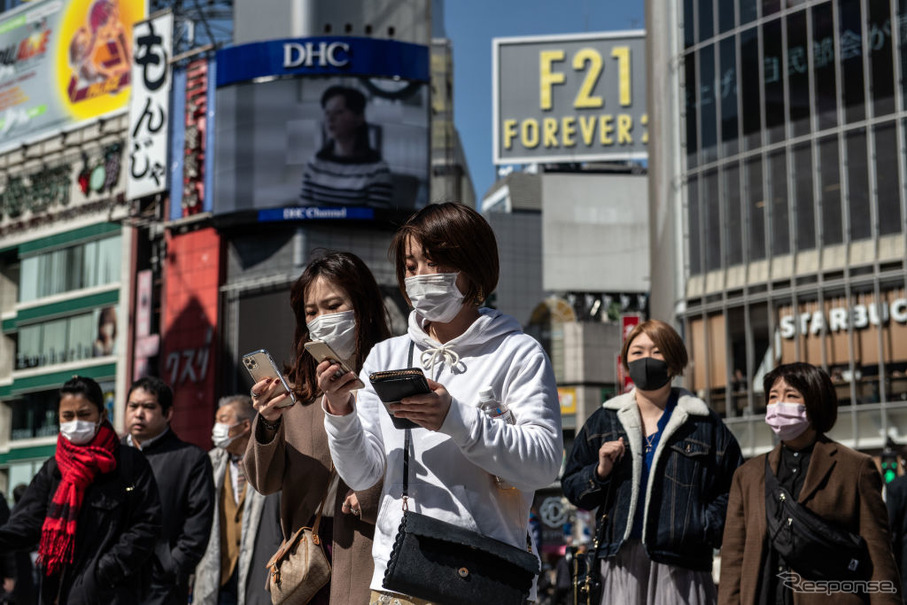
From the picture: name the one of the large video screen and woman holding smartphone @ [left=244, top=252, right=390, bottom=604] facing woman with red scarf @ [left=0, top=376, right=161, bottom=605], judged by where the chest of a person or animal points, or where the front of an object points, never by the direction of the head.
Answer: the large video screen

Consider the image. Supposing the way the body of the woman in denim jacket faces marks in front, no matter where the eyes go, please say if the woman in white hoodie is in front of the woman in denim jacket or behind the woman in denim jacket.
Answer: in front

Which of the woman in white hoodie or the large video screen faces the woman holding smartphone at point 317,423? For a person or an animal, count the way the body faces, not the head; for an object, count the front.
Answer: the large video screen

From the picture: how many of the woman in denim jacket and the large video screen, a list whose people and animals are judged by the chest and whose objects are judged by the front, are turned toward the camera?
2

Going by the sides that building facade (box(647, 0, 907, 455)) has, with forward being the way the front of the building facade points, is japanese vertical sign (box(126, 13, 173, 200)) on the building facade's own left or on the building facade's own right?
on the building facade's own right

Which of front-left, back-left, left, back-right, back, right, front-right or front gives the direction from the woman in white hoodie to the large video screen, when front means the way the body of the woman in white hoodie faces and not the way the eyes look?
back-right

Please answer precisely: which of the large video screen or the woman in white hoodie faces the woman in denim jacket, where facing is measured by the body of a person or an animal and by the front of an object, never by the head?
the large video screen

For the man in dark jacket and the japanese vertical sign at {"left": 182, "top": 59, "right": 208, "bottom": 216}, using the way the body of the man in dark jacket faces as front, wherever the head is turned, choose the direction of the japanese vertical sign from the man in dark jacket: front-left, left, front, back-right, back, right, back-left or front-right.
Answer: back-right

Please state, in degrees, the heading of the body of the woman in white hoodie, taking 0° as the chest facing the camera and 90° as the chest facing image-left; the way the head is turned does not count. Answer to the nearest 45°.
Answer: approximately 45°

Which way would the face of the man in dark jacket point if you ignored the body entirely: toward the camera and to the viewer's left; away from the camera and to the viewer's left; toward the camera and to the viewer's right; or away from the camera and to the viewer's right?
toward the camera and to the viewer's left
